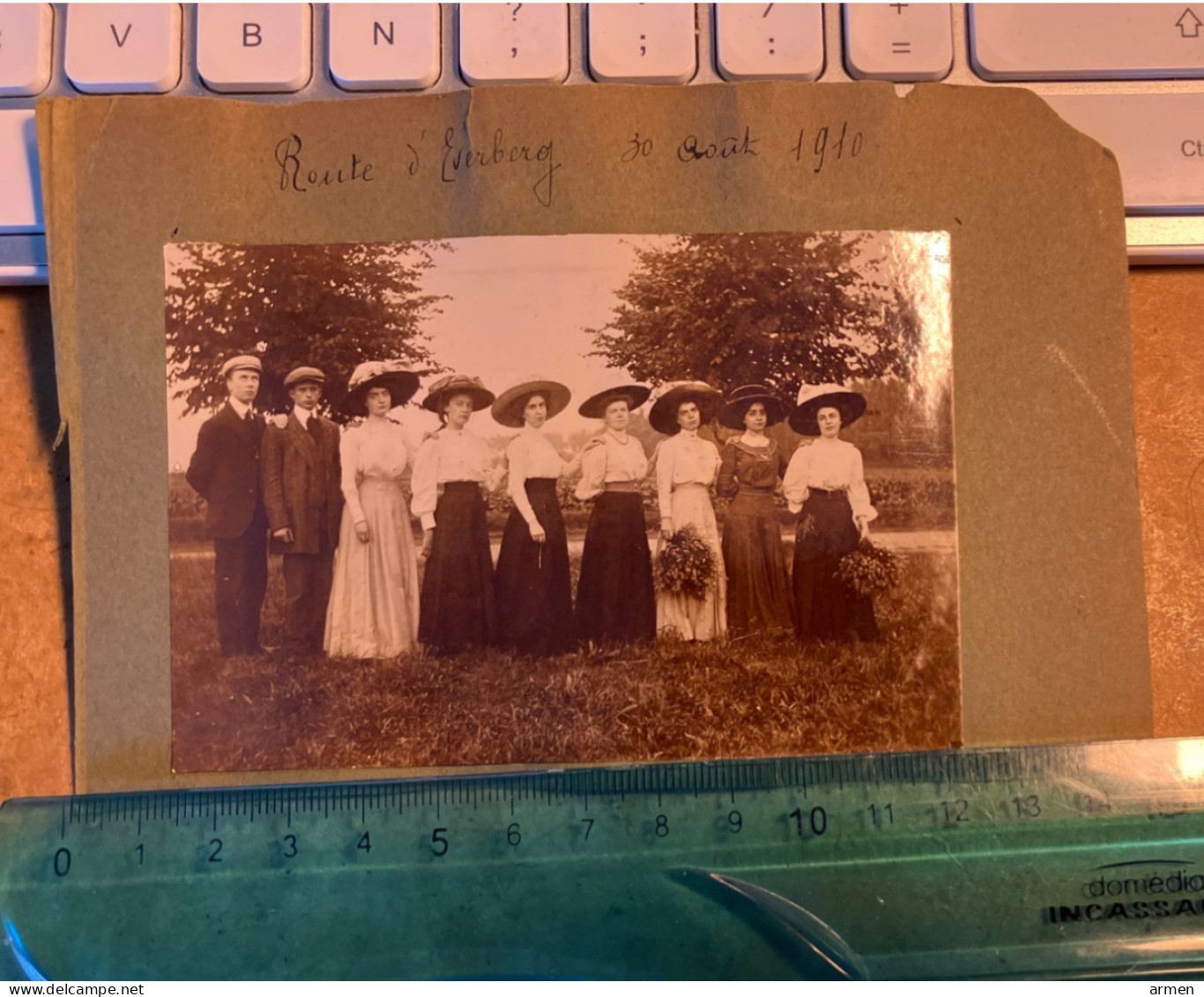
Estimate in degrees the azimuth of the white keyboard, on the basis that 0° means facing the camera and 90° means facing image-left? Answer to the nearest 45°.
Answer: approximately 0°

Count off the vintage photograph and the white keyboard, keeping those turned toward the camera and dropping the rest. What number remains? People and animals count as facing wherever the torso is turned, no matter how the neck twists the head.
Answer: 2
